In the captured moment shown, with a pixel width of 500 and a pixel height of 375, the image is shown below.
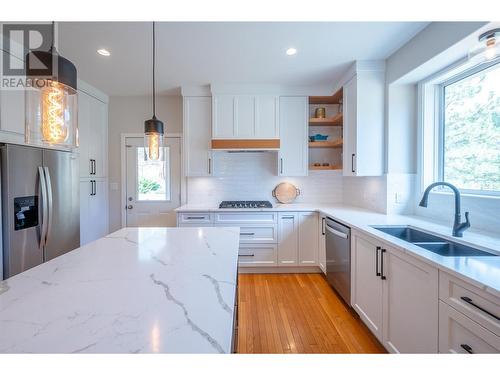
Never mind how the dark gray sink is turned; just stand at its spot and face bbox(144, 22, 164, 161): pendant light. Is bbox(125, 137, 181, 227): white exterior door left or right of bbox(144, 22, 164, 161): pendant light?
right

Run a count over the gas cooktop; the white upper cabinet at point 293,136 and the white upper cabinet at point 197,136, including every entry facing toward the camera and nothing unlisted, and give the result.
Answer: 3

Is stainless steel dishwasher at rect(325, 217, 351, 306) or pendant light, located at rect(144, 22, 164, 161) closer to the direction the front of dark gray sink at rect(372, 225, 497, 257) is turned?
the pendant light

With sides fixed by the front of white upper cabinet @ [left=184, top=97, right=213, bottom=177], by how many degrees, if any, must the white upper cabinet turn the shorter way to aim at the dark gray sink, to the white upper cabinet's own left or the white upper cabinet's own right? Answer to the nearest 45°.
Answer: approximately 45° to the white upper cabinet's own left

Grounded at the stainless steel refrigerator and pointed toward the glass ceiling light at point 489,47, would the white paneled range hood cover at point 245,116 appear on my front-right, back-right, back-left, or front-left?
front-left

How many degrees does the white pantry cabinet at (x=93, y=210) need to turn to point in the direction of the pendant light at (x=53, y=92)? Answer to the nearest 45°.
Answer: approximately 45° to its right

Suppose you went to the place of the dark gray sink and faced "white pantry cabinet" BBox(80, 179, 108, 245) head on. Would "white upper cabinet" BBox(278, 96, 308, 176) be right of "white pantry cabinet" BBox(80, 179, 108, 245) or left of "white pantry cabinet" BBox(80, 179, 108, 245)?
right

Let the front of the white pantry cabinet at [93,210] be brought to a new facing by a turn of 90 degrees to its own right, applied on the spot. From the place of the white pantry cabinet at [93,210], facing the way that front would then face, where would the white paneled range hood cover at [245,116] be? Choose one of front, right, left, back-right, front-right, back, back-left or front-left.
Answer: left

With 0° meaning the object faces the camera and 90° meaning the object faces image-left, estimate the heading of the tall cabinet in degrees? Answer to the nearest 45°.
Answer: approximately 315°

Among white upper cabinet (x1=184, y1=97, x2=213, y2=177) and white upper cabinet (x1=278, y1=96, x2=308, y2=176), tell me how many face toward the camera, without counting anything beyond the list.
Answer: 2

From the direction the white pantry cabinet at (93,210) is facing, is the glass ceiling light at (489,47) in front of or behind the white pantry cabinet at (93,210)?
in front

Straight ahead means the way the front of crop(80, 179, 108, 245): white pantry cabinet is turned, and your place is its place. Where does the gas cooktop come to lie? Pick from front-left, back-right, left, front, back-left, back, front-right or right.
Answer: front

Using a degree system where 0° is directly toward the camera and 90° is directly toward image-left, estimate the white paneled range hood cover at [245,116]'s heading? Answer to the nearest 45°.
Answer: approximately 0°

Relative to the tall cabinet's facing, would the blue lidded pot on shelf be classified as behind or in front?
in front

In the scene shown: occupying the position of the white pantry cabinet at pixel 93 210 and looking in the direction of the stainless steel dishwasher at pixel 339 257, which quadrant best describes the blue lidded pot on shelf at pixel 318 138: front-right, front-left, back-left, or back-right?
front-left

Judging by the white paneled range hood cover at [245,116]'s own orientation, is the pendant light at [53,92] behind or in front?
in front

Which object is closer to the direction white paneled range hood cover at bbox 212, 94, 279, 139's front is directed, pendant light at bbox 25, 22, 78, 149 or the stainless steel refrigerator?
the pendant light

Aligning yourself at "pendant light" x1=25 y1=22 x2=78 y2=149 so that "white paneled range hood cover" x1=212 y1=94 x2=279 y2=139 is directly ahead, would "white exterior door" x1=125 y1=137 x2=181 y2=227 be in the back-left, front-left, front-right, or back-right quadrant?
front-left

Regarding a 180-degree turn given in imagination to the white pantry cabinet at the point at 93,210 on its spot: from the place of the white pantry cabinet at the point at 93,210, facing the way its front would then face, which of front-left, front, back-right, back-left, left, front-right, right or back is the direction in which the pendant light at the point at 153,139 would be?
back-left

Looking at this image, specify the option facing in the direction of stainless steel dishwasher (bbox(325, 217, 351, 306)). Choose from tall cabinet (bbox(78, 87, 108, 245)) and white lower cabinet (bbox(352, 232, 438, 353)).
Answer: the tall cabinet

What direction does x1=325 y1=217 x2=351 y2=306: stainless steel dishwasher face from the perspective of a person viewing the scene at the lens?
facing the viewer and to the left of the viewer
